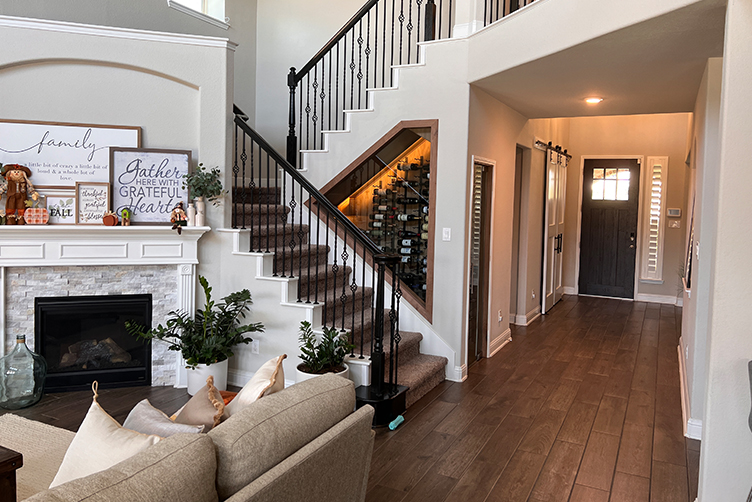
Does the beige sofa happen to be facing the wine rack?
no

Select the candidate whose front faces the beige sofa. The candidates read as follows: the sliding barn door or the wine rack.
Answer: the wine rack

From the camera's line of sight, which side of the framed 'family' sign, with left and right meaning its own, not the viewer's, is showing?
front

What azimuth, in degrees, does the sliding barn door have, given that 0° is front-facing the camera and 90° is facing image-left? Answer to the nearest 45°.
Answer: approximately 270°

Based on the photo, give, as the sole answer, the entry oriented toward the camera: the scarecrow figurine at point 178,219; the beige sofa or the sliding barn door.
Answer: the scarecrow figurine

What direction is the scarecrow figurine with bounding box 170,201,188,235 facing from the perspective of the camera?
toward the camera

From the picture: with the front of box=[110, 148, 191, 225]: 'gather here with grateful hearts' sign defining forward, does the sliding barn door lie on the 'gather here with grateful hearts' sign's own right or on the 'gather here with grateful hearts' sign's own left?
on the 'gather here with grateful hearts' sign's own left

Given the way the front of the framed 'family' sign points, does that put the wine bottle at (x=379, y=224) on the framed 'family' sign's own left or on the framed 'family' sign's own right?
on the framed 'family' sign's own left

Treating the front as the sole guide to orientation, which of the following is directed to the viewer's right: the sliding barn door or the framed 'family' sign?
the sliding barn door

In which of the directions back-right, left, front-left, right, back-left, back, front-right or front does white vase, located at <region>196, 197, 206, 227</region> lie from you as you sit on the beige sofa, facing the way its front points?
front-right

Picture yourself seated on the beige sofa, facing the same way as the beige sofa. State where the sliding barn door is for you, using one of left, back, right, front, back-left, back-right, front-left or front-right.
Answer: right

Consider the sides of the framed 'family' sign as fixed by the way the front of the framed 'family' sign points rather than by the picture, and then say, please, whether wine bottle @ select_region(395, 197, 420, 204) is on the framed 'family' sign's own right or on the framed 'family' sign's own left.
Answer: on the framed 'family' sign's own left

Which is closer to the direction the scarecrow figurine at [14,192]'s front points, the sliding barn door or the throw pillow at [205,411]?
the throw pillow

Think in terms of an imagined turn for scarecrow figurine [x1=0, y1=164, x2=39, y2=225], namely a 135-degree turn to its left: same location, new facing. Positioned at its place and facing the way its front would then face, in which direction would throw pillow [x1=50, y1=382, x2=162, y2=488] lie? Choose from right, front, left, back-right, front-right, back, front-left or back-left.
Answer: back-right

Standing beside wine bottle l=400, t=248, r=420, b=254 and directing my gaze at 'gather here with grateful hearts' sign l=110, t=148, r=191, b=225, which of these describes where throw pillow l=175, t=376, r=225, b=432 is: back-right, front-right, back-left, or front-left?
front-left

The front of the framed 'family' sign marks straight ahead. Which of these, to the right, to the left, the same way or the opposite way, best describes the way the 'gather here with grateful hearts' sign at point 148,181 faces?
the same way

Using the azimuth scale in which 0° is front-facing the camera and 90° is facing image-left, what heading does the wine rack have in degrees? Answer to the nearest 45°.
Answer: approximately 0°

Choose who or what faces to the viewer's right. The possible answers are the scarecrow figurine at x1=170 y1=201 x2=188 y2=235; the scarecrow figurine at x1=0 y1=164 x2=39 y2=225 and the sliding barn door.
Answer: the sliding barn door

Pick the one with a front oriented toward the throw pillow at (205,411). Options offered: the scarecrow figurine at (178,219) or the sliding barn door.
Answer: the scarecrow figurine

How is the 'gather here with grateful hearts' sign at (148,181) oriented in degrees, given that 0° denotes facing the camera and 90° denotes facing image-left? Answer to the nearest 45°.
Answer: approximately 0°
